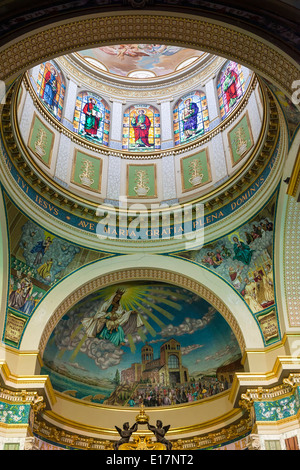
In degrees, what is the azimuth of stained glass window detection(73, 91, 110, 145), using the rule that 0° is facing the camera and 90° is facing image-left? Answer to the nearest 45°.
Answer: approximately 315°

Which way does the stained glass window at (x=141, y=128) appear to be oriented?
toward the camera

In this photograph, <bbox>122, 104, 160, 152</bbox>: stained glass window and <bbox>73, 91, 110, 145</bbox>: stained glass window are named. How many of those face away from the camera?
0

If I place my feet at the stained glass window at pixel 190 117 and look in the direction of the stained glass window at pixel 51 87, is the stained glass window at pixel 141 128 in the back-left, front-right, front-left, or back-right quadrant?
front-right

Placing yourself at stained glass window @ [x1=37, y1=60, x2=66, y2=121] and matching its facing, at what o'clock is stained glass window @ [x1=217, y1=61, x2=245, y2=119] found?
stained glass window @ [x1=217, y1=61, x2=245, y2=119] is roughly at 11 o'clock from stained glass window @ [x1=37, y1=60, x2=66, y2=121].

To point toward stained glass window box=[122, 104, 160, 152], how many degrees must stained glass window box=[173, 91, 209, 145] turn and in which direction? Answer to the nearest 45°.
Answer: approximately 45° to its right

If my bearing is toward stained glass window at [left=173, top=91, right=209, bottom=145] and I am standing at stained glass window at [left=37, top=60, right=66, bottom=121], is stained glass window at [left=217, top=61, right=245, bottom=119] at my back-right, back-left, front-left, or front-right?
front-right

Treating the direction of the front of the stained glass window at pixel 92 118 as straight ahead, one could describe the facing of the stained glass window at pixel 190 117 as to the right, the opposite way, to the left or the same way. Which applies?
to the right

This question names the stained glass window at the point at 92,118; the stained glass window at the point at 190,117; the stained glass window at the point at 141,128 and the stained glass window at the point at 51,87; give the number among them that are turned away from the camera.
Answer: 0

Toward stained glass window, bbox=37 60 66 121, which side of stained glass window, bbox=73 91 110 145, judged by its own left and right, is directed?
right

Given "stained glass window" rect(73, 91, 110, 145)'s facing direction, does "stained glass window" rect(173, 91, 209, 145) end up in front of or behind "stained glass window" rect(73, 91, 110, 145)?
in front

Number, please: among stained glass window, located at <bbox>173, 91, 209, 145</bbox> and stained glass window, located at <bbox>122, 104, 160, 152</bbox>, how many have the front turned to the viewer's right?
0

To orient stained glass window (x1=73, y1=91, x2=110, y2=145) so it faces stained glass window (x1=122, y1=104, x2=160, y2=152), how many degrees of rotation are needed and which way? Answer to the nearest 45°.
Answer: approximately 45° to its left

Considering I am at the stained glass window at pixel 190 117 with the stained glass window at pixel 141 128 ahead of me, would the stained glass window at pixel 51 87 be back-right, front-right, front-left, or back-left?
front-left

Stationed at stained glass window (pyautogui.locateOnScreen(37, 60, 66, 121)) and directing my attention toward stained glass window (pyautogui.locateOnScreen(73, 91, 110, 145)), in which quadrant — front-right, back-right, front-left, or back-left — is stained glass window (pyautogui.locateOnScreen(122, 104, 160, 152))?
front-right

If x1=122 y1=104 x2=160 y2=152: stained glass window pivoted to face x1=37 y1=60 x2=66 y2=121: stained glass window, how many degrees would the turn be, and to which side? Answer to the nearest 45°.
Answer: approximately 45° to its right

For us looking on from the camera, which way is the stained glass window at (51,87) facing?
facing the viewer and to the right of the viewer

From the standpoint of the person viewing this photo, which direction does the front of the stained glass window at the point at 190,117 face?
facing the viewer and to the left of the viewer
